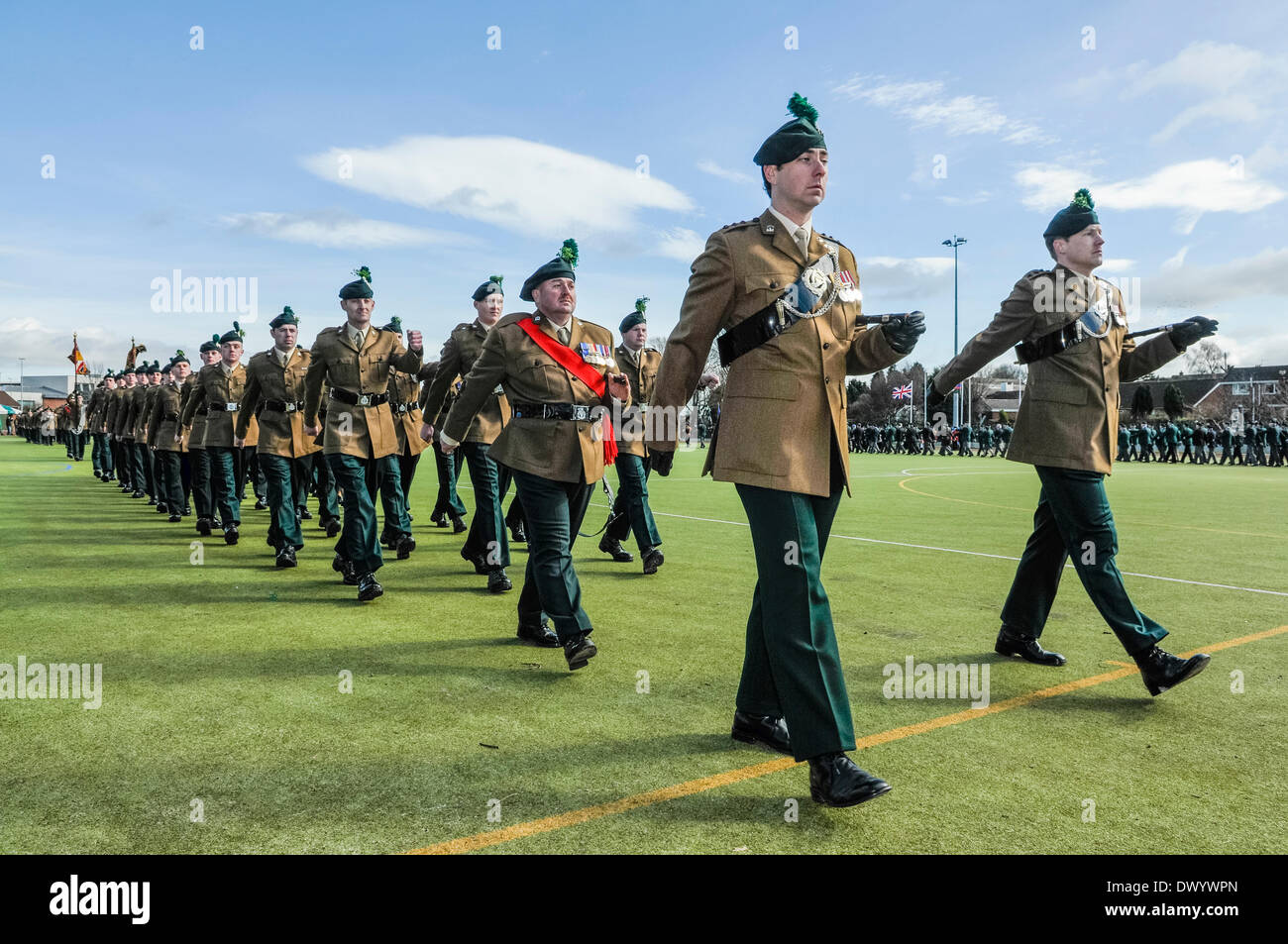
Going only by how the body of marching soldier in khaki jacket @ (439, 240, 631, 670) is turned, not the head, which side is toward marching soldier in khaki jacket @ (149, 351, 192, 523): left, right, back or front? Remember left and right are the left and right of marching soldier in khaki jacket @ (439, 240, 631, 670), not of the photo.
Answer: back

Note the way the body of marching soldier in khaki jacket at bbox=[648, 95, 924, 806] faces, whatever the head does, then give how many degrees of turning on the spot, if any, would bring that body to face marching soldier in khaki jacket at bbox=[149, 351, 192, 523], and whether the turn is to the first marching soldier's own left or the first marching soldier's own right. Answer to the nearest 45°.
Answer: approximately 180°

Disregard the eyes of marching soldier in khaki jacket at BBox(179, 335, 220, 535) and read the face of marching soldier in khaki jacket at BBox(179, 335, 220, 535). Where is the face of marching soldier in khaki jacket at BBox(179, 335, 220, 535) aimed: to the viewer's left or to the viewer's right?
to the viewer's right

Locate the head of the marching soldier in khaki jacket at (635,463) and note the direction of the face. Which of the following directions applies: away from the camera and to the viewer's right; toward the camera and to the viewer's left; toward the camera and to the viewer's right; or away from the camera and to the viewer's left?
toward the camera and to the viewer's right

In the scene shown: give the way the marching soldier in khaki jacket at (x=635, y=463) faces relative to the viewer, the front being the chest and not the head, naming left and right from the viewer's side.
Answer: facing the viewer and to the right of the viewer

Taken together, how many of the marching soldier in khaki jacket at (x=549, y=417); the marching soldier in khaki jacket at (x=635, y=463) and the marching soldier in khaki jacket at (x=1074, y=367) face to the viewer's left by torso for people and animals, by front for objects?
0

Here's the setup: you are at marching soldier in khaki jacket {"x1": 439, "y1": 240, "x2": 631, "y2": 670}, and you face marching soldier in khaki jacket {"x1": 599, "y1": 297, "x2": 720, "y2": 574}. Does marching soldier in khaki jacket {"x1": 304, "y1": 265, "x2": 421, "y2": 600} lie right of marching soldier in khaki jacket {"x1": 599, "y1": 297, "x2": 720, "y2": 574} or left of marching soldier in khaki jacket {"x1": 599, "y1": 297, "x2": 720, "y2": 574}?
left

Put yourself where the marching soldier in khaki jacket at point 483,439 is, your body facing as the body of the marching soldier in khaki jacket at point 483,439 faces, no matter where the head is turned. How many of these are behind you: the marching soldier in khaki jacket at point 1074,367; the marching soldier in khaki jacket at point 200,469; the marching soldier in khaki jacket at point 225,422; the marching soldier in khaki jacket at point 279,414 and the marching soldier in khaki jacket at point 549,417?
3

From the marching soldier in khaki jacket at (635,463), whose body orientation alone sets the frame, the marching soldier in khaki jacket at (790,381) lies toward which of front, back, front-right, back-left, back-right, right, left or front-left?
front-right

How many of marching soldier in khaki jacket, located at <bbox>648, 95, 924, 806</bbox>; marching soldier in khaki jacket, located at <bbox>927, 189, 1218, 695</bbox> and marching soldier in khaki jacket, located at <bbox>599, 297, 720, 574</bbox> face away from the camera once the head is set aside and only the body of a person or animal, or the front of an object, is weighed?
0

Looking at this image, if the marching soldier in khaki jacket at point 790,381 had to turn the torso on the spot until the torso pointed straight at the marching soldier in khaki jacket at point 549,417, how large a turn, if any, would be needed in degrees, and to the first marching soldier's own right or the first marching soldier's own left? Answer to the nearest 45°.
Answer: approximately 180°

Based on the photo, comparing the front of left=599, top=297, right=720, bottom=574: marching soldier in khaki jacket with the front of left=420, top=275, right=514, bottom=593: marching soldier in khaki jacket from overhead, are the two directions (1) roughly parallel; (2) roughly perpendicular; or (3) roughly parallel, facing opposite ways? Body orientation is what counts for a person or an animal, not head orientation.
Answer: roughly parallel

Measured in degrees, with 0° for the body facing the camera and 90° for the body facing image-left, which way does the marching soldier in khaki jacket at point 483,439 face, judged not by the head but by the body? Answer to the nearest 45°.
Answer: approximately 315°

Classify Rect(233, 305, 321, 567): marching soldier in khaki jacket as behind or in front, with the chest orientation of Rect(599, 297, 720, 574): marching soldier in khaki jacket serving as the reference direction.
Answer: behind

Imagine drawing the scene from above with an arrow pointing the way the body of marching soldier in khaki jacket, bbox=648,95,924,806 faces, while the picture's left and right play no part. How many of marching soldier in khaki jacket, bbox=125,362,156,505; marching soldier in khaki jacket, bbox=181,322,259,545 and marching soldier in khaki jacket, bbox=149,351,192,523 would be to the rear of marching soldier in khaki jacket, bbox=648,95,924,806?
3

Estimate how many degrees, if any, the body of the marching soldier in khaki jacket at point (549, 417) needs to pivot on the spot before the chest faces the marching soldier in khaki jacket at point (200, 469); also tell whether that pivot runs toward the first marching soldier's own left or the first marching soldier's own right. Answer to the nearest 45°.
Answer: approximately 180°

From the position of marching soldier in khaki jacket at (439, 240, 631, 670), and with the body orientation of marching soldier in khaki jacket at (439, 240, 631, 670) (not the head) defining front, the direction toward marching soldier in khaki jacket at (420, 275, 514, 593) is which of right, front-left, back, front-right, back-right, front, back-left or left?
back-left

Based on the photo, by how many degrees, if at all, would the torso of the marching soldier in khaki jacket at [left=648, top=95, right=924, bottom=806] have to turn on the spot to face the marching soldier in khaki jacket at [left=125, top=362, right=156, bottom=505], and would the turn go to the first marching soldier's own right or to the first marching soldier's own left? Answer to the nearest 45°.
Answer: approximately 180°

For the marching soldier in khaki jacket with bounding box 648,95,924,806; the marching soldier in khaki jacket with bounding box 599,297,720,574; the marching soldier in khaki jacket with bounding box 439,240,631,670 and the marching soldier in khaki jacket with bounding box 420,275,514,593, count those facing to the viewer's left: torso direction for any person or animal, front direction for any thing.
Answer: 0

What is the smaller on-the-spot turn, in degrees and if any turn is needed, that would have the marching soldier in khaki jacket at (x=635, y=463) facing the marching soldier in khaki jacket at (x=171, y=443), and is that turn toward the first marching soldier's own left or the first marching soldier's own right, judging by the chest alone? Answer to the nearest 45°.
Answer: approximately 180°
